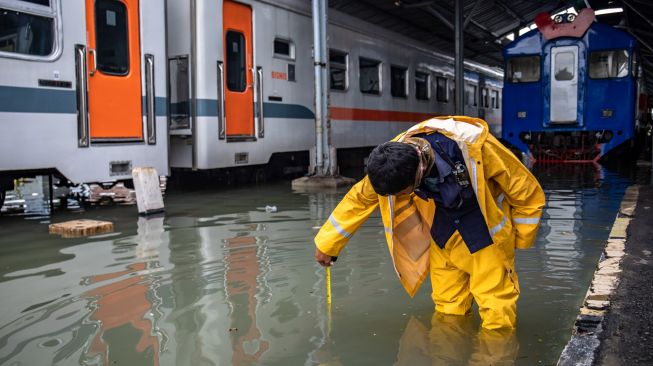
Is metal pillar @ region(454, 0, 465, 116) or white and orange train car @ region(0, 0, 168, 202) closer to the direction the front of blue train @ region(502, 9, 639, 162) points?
the white and orange train car

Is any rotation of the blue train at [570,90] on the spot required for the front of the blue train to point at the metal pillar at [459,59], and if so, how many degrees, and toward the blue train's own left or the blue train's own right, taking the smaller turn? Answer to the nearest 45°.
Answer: approximately 135° to the blue train's own right

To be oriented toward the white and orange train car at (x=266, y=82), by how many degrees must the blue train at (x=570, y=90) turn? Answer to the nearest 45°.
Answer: approximately 45° to its right

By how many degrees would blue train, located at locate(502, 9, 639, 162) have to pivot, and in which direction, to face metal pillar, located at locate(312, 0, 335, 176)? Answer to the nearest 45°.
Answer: approximately 45° to its right

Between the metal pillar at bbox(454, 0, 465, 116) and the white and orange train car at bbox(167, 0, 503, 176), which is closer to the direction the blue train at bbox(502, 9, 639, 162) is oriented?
the white and orange train car

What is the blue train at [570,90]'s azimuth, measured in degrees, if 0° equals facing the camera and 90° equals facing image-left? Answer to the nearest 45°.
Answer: approximately 0°
